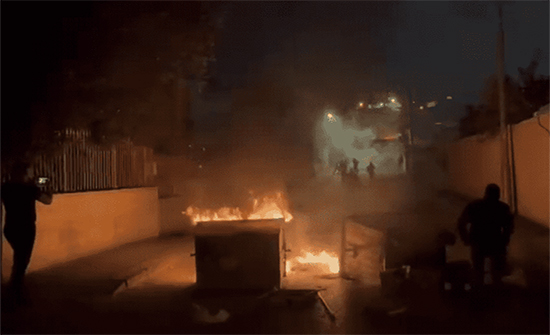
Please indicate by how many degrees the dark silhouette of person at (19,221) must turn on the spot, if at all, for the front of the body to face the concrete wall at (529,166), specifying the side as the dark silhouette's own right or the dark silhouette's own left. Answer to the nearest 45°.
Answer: approximately 45° to the dark silhouette's own right

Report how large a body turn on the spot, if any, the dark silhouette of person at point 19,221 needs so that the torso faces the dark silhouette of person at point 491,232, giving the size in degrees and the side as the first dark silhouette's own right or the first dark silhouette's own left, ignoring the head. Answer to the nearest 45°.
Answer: approximately 90° to the first dark silhouette's own right

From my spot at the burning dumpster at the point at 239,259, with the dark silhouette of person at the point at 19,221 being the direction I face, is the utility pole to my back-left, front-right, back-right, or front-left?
back-right

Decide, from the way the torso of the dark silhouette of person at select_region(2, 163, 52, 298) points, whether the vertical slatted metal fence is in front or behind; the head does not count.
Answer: in front

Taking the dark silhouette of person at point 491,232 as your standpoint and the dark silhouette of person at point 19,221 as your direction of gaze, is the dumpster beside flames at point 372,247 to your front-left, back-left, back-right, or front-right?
front-right

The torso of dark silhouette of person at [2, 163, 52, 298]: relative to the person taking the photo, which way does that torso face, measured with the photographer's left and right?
facing away from the viewer and to the right of the viewer

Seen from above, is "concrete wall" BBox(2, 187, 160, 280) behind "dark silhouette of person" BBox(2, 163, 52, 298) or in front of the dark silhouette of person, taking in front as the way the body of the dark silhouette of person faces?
in front

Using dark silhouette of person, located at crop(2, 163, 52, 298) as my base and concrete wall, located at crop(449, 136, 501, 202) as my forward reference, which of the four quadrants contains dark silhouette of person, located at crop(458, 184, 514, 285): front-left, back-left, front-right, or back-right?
front-right
